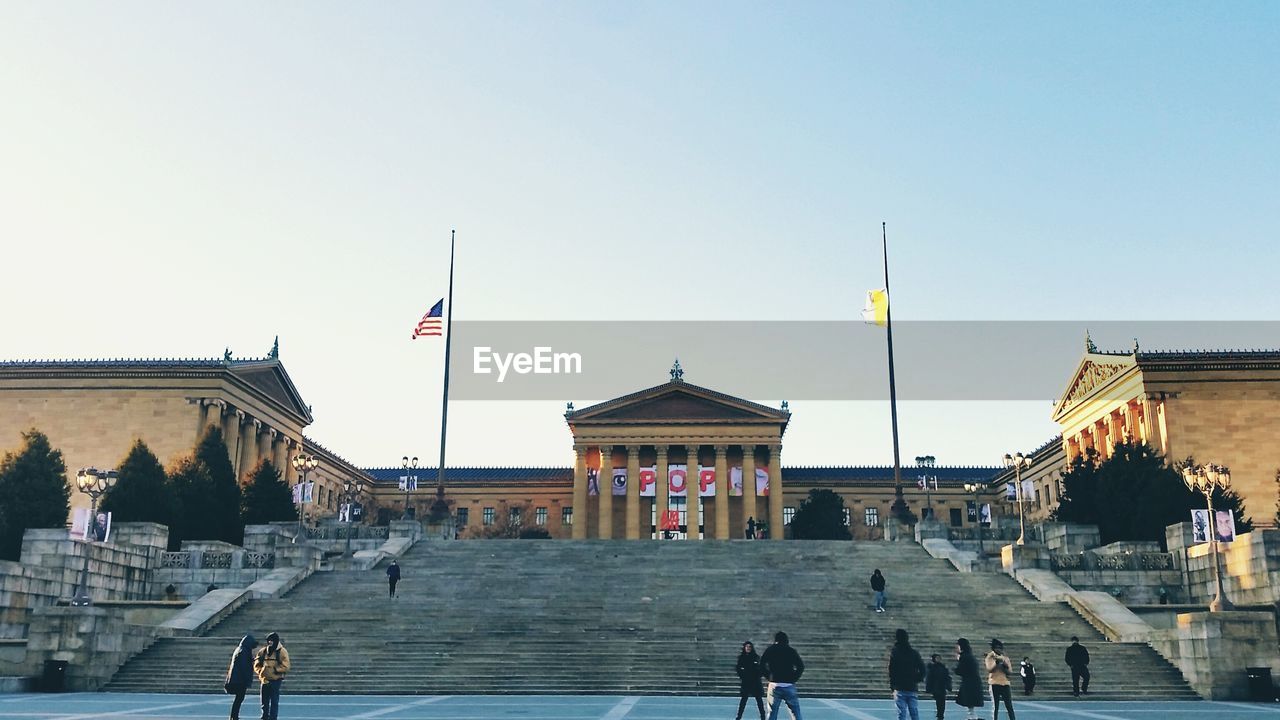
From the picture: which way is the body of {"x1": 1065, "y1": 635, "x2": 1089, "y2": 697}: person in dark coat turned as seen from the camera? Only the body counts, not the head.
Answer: away from the camera

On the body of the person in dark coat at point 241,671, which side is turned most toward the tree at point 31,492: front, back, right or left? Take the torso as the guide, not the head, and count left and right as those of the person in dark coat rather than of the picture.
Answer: left

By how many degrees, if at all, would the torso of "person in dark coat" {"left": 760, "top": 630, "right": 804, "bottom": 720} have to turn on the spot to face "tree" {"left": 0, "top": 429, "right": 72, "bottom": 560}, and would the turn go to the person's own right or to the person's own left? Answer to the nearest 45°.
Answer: approximately 45° to the person's own left

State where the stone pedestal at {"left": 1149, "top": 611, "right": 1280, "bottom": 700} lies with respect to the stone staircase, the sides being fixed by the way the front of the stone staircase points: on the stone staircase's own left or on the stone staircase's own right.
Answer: on the stone staircase's own left

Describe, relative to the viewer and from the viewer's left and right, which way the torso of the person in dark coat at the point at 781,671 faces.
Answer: facing away from the viewer

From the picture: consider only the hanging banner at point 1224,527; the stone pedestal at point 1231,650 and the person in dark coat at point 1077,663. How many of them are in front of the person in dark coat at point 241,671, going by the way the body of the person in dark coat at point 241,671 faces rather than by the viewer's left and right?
3

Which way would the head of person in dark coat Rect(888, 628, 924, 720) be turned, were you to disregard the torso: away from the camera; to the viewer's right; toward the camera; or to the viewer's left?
away from the camera
